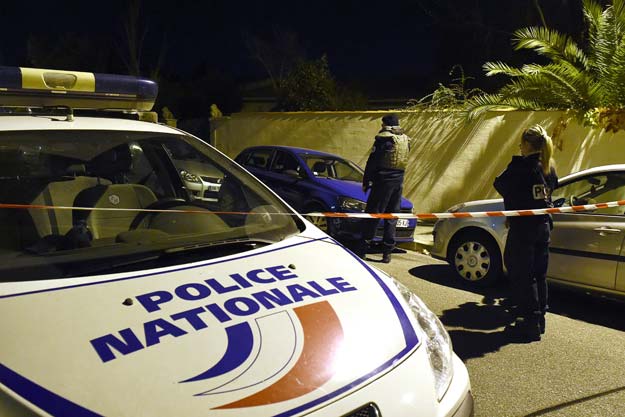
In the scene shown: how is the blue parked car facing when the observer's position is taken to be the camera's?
facing the viewer and to the right of the viewer

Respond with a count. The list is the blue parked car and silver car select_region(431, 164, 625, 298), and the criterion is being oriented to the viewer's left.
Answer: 1

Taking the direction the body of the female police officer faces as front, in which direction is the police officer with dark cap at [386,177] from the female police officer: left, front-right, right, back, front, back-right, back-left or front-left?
front

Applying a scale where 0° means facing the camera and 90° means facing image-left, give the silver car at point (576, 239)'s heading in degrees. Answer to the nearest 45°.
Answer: approximately 90°

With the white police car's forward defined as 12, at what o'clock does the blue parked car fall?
The blue parked car is roughly at 8 o'clock from the white police car.

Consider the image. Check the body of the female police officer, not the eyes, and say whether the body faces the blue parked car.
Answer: yes

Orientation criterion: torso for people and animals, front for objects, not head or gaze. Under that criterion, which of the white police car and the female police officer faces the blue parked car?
the female police officer

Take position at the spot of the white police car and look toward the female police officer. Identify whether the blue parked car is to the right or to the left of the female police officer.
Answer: left

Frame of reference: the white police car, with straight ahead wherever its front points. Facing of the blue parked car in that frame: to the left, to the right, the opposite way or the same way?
the same way

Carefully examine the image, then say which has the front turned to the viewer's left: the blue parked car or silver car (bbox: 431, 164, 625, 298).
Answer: the silver car

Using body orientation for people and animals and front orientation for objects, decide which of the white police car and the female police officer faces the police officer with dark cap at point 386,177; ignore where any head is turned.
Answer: the female police officer

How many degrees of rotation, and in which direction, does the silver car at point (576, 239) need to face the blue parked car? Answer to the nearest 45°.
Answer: approximately 45° to its right

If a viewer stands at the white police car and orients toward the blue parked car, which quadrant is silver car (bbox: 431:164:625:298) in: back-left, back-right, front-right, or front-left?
front-right

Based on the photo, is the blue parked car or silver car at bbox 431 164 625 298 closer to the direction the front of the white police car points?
the silver car

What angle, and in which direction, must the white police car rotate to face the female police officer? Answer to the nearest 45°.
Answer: approximately 90° to its left
